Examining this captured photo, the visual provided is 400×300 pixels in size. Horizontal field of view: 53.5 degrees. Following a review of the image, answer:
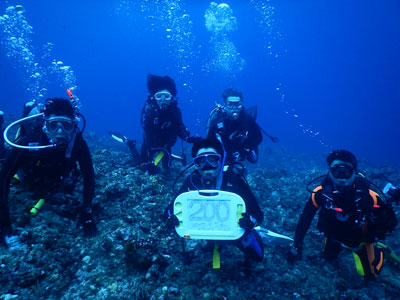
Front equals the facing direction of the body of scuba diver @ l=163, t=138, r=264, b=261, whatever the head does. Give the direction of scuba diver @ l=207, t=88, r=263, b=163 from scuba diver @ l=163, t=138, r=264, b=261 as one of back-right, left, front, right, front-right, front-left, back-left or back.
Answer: back

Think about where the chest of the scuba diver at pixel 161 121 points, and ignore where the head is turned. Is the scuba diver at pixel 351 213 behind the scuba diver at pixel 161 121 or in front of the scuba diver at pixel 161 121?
in front

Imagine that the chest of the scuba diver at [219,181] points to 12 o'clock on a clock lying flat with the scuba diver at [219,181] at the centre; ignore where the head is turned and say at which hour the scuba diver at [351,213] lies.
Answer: the scuba diver at [351,213] is roughly at 9 o'clock from the scuba diver at [219,181].

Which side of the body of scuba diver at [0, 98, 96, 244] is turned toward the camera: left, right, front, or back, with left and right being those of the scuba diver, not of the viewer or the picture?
front

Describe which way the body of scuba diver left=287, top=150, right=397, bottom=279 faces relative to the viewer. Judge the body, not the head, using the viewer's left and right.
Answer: facing the viewer

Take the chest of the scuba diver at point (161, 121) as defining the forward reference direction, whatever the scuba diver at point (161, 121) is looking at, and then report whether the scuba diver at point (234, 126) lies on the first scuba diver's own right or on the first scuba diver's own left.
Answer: on the first scuba diver's own left

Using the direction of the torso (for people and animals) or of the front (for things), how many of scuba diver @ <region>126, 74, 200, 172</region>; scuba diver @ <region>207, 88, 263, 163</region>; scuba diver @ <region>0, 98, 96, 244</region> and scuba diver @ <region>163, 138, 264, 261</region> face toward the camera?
4

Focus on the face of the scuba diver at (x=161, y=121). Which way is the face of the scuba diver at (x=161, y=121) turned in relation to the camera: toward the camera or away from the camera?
toward the camera

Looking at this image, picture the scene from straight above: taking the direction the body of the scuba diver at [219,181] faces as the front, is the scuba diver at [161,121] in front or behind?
behind

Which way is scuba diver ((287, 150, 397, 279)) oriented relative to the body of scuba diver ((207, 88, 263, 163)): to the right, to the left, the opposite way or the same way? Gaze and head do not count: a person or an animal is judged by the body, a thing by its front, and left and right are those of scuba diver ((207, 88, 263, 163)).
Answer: the same way

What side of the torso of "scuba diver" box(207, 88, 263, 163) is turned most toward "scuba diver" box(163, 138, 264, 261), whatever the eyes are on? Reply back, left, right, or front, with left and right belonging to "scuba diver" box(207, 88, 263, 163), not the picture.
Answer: front

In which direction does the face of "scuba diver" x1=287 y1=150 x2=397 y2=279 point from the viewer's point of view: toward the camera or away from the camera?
toward the camera

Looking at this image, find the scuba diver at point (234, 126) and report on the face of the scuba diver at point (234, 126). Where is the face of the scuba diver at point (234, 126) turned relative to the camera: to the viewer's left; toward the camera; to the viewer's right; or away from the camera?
toward the camera
